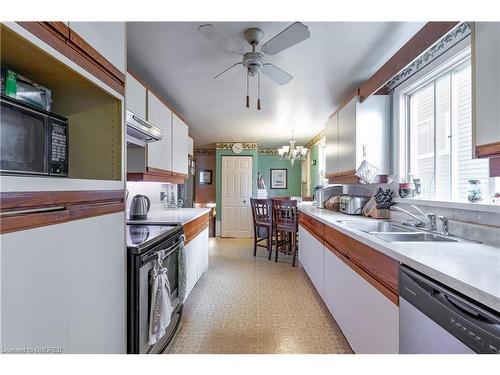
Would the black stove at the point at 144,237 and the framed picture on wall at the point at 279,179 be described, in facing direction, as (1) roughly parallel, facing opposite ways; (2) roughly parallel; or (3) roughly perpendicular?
roughly perpendicular

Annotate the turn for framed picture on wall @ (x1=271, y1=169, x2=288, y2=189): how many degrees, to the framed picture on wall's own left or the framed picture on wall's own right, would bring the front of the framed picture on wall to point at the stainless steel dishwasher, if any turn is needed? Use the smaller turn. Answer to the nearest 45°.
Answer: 0° — it already faces it

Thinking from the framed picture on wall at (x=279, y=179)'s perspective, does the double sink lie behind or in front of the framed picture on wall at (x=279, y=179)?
in front

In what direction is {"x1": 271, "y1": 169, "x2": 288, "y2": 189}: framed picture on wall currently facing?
toward the camera

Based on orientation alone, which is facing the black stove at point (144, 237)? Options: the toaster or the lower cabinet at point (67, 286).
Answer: the toaster

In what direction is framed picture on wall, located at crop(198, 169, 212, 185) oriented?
toward the camera

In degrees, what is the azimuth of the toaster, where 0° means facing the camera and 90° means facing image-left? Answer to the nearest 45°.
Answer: approximately 45°

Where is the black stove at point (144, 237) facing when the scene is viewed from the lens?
facing the viewer and to the right of the viewer

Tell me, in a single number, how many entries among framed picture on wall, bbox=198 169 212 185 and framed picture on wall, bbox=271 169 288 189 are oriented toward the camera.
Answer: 2

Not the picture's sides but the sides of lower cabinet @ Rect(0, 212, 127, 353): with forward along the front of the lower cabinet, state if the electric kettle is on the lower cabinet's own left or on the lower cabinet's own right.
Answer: on the lower cabinet's own left

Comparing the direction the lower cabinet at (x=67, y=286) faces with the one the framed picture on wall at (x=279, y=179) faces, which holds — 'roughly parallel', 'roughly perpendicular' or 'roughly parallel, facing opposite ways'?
roughly perpendicular

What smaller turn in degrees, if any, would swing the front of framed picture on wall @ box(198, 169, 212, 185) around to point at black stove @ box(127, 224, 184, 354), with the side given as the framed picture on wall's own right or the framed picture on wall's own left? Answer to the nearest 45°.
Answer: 0° — it already faces it

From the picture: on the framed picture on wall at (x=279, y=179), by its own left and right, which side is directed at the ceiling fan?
front
